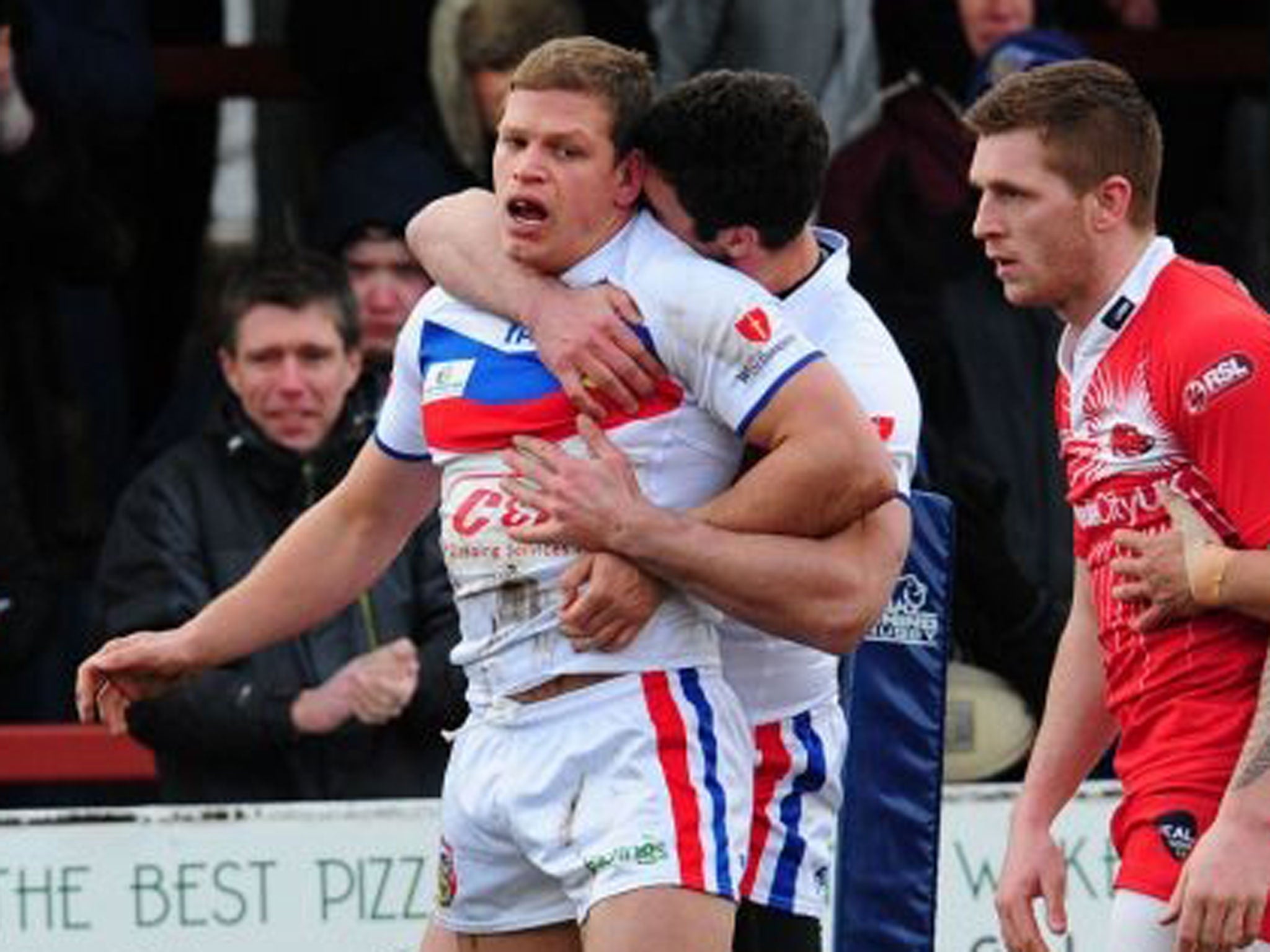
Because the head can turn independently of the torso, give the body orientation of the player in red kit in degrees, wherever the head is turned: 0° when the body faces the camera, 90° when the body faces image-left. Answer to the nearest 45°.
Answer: approximately 45°

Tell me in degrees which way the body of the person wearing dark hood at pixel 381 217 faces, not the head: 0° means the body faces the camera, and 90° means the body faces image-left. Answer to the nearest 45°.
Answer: approximately 0°

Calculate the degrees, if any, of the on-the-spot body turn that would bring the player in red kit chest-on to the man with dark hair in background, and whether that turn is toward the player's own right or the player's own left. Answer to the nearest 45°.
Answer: approximately 90° to the player's own right
